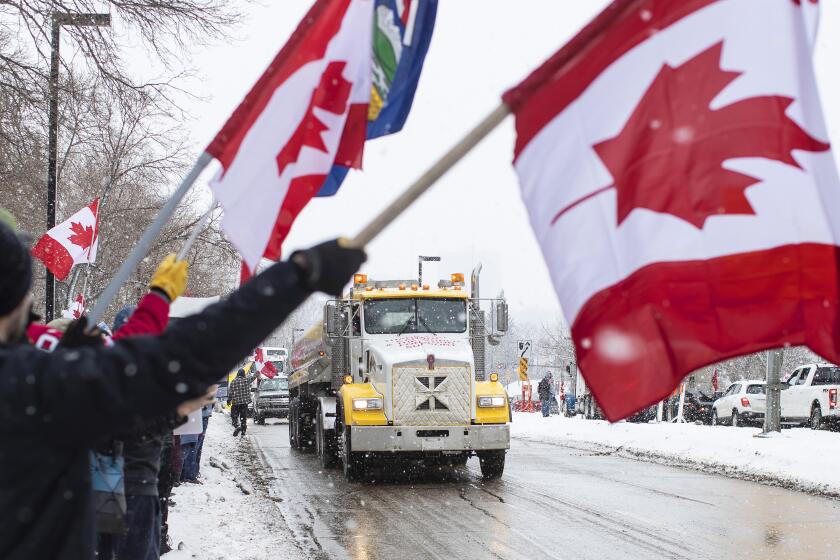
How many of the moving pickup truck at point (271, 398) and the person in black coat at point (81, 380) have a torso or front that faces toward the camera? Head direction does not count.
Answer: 1

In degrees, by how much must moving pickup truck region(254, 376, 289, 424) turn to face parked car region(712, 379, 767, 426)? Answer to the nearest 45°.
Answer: approximately 45° to its left

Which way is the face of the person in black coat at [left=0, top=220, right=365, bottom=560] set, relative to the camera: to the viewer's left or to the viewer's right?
to the viewer's right

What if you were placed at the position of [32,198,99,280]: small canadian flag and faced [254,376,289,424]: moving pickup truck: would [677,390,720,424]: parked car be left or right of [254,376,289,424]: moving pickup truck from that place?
right

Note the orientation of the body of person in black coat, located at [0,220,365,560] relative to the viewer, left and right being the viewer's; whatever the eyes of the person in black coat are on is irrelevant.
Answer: facing away from the viewer and to the right of the viewer

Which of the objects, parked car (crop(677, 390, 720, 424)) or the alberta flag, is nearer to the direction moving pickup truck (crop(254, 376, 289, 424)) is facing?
the alberta flag

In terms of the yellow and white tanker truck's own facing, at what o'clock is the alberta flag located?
The alberta flag is roughly at 12 o'clock from the yellow and white tanker truck.

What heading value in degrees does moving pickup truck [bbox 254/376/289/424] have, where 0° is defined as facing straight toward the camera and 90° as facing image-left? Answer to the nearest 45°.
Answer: approximately 0°

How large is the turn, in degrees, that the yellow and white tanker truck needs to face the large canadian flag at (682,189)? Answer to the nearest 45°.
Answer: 0° — it already faces it

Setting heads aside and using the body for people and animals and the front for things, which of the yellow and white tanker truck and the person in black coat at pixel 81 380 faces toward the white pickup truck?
the person in black coat

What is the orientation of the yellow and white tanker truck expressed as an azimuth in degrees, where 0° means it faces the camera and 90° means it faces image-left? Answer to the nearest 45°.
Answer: approximately 0°

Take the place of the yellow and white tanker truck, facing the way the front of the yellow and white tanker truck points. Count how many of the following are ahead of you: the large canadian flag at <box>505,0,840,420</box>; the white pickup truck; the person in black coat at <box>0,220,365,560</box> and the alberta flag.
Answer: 3
